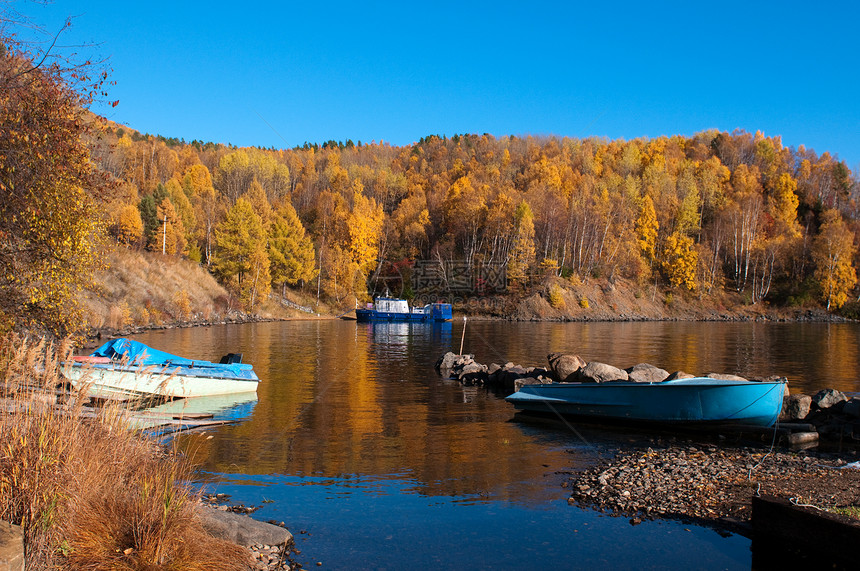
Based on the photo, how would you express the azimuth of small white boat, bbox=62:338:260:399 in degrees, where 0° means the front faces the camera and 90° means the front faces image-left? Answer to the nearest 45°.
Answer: approximately 90°

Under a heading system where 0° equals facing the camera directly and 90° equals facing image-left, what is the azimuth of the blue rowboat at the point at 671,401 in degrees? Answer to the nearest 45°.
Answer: approximately 270°

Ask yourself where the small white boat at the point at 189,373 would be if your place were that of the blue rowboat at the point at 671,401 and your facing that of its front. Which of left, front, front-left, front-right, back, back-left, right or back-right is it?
back

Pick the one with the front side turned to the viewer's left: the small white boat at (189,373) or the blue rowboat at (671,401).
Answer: the small white boat

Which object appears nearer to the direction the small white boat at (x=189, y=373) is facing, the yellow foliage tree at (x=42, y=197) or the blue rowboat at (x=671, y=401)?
the yellow foliage tree

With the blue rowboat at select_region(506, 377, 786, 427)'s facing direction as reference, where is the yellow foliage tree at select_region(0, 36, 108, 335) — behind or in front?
behind

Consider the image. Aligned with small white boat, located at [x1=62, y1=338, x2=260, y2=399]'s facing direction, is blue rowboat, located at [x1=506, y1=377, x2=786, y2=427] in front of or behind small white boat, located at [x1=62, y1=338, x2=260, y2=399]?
behind

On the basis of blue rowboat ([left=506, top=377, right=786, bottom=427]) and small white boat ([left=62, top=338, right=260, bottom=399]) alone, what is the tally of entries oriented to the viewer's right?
1
